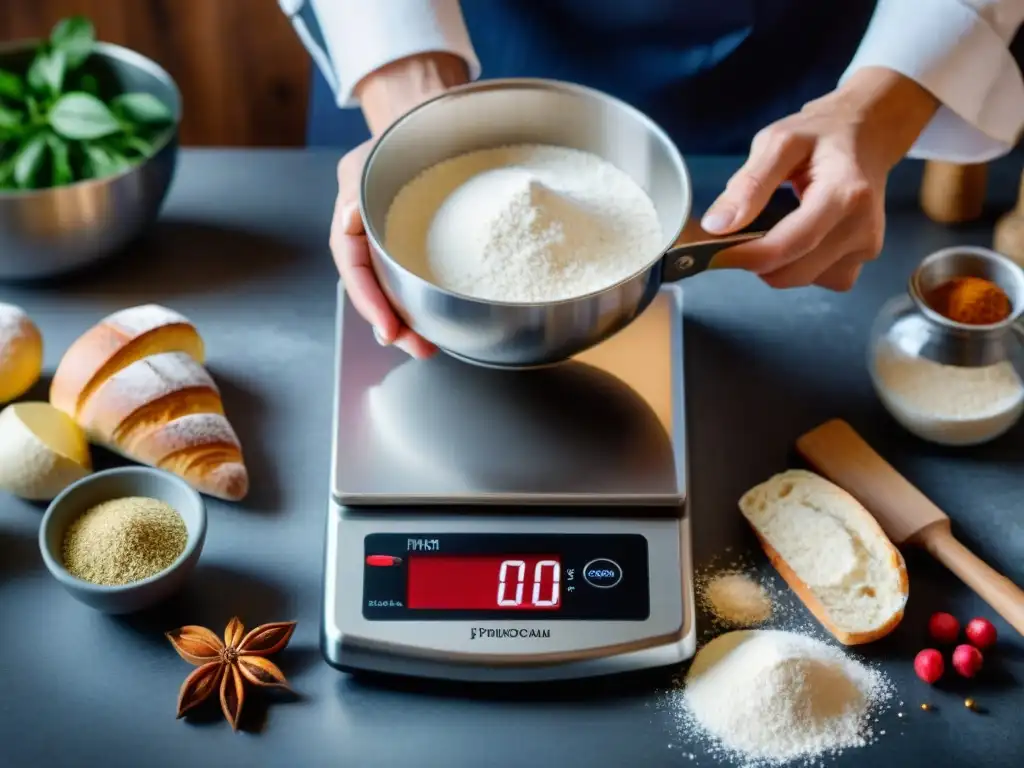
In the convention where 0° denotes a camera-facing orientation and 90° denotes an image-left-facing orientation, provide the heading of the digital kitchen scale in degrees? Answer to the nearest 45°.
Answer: approximately 0°
